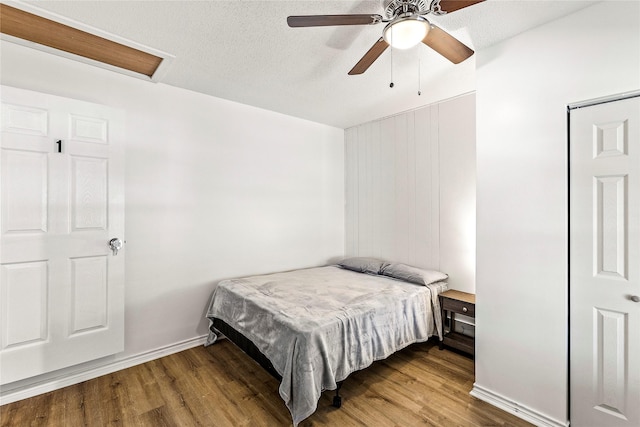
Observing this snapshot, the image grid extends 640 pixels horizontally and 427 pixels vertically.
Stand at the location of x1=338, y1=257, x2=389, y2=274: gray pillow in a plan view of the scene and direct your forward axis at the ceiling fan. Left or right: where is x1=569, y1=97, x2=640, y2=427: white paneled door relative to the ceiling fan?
left

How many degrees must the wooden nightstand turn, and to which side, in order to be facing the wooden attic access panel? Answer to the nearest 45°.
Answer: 0° — it already faces it

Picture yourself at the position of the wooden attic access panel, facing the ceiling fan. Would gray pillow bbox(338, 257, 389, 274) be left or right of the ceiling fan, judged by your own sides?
left

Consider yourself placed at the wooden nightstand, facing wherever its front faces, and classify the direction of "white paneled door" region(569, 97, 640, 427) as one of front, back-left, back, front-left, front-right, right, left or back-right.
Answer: left

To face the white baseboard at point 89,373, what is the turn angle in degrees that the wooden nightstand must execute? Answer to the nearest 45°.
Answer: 0° — it already faces it

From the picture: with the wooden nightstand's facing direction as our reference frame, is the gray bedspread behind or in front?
in front

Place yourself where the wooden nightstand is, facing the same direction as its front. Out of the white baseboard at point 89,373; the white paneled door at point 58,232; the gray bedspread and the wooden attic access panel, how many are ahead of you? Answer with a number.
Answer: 4

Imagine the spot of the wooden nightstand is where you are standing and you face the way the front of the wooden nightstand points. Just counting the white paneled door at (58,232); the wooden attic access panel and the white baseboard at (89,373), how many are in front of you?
3
